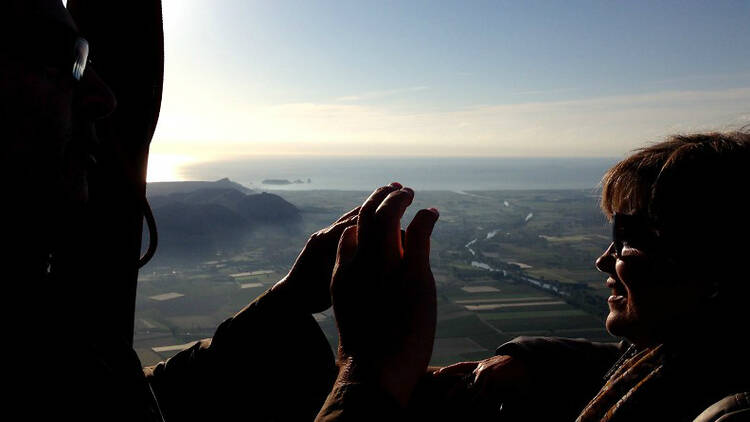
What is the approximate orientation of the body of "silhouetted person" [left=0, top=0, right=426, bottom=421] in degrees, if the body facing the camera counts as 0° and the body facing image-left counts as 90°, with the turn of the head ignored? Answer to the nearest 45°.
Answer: approximately 270°

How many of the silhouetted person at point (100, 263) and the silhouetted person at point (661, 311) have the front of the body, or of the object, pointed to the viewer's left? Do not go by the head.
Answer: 1

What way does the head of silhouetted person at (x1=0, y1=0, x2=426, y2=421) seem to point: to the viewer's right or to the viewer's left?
to the viewer's right

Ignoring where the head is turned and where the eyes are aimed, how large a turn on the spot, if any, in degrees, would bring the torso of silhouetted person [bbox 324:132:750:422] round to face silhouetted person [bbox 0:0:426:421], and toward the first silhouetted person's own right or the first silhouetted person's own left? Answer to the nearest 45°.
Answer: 0° — they already face them

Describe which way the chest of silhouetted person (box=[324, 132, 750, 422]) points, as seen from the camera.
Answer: to the viewer's left
